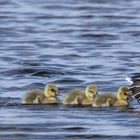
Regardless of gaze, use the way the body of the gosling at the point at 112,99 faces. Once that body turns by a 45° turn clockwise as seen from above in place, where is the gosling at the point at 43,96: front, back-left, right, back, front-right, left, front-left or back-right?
back-right

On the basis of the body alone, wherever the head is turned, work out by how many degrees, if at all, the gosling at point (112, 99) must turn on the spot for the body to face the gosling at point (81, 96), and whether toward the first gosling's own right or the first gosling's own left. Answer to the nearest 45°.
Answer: approximately 180°

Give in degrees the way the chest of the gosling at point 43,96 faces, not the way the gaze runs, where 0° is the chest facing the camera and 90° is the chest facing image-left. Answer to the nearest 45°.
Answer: approximately 270°

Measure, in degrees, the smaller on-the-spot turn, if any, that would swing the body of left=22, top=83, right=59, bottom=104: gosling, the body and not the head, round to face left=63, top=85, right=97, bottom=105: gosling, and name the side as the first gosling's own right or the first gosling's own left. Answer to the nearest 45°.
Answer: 0° — it already faces it

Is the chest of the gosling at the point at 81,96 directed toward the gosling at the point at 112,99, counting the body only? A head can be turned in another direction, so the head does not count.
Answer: yes

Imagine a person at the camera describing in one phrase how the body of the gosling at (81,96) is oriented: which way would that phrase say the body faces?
to the viewer's right

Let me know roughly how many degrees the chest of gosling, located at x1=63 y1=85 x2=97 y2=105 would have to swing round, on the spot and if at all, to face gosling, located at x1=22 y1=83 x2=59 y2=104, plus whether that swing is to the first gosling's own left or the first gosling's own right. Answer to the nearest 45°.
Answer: approximately 180°

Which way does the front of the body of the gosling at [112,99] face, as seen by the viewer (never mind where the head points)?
to the viewer's right

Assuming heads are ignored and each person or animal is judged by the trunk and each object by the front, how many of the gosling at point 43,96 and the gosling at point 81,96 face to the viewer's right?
2
